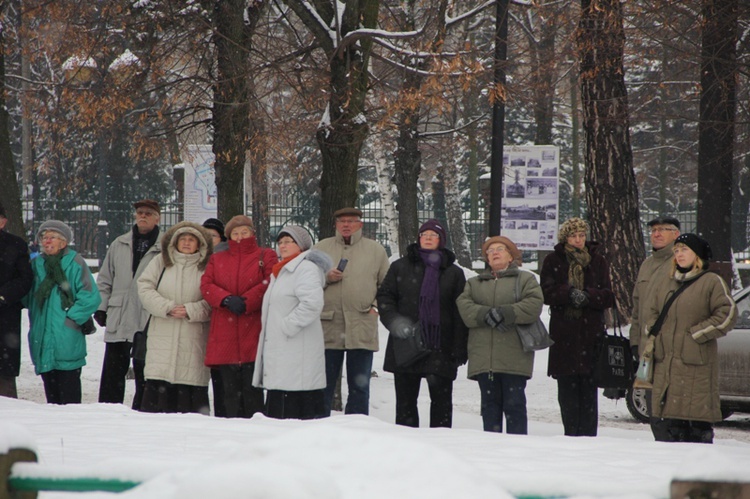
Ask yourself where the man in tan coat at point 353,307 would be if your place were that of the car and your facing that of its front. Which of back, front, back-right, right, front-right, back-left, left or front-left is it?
front-left

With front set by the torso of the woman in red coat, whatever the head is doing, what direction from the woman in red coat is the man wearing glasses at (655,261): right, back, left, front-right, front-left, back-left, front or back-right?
left

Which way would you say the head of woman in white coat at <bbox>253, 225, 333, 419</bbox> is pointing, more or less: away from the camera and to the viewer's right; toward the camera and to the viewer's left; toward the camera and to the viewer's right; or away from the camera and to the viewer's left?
toward the camera and to the viewer's left

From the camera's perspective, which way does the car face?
to the viewer's left

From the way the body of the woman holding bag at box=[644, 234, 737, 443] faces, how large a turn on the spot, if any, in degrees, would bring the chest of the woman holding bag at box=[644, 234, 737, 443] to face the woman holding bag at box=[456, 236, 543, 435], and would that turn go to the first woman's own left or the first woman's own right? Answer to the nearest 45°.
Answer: approximately 45° to the first woman's own right

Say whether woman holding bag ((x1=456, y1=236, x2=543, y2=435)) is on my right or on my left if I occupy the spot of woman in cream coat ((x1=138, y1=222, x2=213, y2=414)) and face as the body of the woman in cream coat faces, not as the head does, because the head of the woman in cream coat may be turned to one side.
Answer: on my left

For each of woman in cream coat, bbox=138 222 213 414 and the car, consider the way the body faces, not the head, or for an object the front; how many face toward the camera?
1

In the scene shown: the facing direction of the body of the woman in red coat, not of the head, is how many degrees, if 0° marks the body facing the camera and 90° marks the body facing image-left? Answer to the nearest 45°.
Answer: approximately 0°

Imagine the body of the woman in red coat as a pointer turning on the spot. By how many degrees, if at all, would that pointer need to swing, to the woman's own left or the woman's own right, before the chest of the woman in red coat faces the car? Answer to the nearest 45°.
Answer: approximately 90° to the woman's own left
